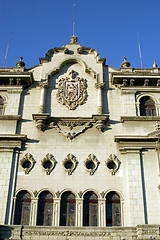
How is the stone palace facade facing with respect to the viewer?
toward the camera
